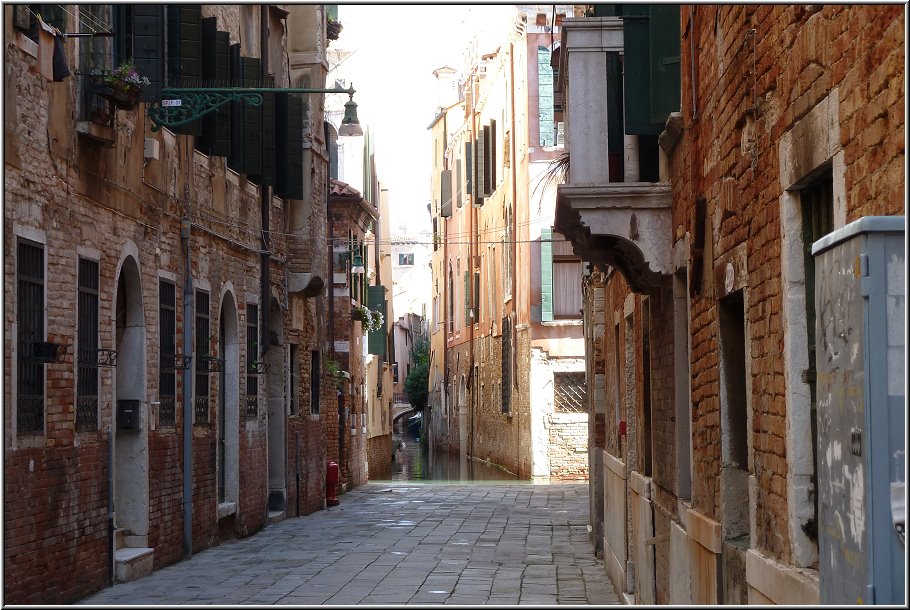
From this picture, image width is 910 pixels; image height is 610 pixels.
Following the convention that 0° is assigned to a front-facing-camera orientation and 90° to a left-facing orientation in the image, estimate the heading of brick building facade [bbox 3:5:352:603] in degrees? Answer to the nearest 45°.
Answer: approximately 315°

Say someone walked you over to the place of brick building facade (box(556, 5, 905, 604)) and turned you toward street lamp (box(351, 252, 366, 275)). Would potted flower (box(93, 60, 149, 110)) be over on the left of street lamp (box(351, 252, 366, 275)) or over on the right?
left

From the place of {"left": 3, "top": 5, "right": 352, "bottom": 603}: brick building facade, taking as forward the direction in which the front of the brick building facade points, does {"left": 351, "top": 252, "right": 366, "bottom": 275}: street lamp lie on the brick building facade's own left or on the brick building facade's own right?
on the brick building facade's own left

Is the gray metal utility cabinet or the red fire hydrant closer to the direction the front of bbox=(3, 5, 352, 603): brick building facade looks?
the gray metal utility cabinet

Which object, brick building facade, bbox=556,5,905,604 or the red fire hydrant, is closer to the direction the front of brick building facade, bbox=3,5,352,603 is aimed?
the brick building facade

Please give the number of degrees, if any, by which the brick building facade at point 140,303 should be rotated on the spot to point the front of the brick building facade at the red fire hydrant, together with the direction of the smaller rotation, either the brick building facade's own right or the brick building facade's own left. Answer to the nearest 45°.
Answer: approximately 135° to the brick building facade's own left

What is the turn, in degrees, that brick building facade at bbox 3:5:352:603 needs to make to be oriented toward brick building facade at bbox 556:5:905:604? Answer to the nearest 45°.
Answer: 0° — it already faces it

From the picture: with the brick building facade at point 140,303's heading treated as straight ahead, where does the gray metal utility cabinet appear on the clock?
The gray metal utility cabinet is roughly at 1 o'clock from the brick building facade.
